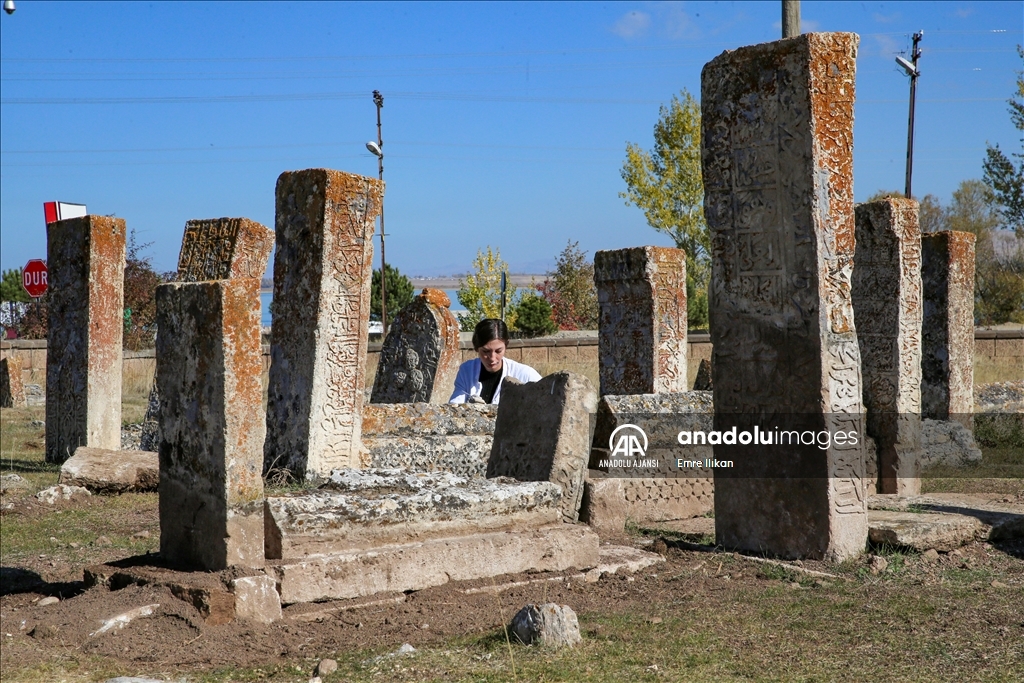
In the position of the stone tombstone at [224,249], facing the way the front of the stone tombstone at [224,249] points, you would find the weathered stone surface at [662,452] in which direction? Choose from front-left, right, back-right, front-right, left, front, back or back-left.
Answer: left

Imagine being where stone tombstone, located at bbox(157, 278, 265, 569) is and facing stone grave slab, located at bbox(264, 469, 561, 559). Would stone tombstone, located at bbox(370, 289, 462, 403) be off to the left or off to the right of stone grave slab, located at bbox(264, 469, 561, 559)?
left

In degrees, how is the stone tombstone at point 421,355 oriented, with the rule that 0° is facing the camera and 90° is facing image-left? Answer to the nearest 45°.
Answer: approximately 45°

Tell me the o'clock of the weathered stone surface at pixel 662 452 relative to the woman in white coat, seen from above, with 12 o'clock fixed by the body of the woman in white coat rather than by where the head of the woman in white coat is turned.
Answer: The weathered stone surface is roughly at 10 o'clock from the woman in white coat.

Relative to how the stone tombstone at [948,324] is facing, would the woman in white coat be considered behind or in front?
in front

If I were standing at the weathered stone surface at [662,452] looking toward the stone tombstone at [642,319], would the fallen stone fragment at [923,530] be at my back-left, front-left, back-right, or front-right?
back-right

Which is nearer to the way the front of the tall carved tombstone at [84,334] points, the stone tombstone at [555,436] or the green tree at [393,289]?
the stone tombstone

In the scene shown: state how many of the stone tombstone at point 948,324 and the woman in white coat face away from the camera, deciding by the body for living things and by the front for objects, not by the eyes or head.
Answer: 0
